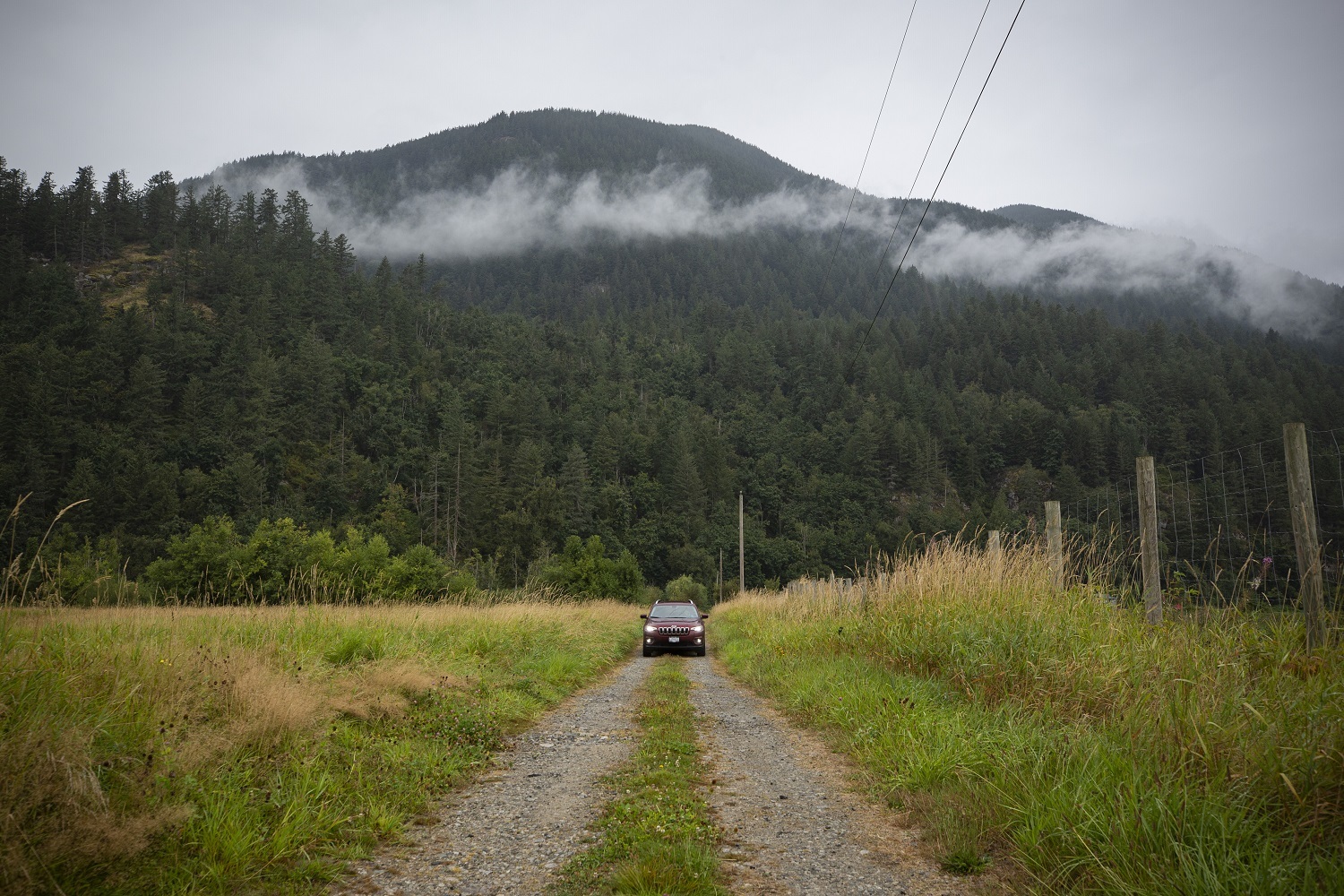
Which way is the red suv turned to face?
toward the camera

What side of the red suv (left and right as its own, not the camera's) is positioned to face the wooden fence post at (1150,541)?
front

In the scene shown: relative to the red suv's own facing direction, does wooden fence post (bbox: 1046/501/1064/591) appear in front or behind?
in front
